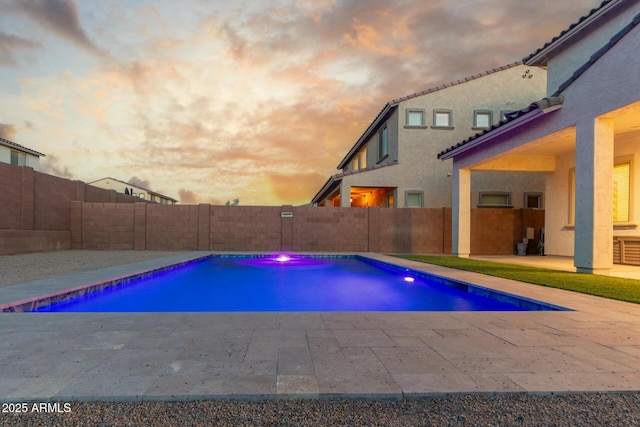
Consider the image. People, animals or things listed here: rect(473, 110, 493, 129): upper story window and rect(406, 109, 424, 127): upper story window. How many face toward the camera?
2

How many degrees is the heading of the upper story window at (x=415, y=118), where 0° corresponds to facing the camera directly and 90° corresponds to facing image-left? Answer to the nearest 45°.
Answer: approximately 0°

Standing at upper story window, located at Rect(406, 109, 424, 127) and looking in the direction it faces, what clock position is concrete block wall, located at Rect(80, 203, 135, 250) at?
The concrete block wall is roughly at 2 o'clock from the upper story window.

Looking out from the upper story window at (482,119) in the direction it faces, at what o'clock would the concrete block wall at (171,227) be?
The concrete block wall is roughly at 2 o'clock from the upper story window.

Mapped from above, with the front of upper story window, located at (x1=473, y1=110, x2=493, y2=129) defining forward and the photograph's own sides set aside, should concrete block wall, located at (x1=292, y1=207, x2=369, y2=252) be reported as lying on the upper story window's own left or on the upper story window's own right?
on the upper story window's own right

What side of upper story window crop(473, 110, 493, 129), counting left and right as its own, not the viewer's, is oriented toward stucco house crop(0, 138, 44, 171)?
right

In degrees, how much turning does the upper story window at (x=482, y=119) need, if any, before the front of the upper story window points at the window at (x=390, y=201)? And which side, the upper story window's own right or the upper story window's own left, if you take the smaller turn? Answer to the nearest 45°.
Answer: approximately 90° to the upper story window's own right

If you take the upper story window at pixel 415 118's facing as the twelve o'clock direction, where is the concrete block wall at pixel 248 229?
The concrete block wall is roughly at 2 o'clock from the upper story window.

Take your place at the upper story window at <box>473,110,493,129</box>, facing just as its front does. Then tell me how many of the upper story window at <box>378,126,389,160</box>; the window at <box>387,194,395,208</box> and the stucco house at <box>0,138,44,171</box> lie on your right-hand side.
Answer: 3
